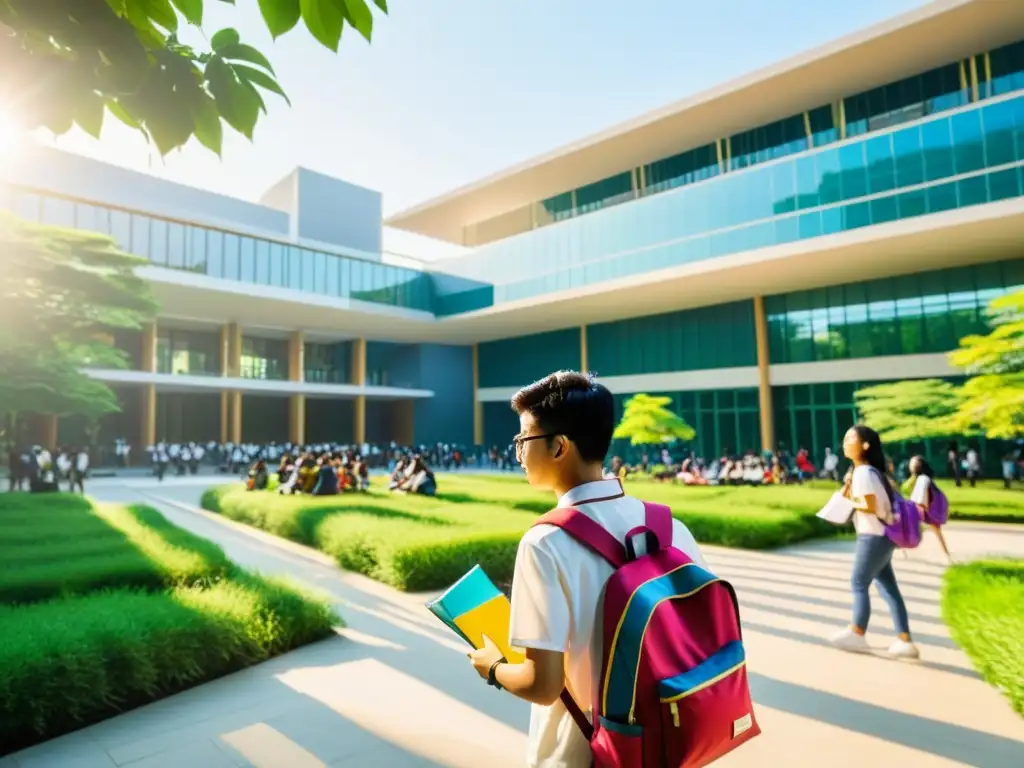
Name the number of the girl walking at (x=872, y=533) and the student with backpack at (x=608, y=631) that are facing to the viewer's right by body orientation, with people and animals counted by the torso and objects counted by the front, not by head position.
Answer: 0

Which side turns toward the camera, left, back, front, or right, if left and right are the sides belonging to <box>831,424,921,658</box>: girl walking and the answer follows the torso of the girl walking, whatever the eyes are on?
left

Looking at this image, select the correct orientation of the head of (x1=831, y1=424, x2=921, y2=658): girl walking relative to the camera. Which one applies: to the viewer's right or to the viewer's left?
to the viewer's left

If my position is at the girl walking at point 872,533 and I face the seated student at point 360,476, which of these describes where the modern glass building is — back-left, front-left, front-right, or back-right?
front-right

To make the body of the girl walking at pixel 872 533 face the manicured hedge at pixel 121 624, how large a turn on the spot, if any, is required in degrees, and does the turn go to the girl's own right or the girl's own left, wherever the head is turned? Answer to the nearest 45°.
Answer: approximately 45° to the girl's own left

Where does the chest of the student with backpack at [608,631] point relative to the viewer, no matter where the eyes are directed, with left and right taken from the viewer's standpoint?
facing away from the viewer and to the left of the viewer

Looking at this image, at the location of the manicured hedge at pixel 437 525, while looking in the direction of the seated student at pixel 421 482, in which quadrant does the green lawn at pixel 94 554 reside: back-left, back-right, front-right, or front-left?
back-left

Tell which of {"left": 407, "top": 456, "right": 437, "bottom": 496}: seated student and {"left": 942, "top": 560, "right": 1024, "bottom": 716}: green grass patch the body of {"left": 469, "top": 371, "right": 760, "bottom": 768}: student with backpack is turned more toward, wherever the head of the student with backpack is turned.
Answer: the seated student

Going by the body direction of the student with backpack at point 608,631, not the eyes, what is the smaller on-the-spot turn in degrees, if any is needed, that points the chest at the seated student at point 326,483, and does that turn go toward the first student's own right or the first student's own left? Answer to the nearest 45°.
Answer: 0° — they already face them

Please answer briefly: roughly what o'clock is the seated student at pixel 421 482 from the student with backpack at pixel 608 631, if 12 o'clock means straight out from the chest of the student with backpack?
The seated student is roughly at 1 o'clock from the student with backpack.

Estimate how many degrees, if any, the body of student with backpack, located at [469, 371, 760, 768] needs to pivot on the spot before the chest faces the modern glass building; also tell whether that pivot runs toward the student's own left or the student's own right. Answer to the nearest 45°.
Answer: approximately 45° to the student's own right

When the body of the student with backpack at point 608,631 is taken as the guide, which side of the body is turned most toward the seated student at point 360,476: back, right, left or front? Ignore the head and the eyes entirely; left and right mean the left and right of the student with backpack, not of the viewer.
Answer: front

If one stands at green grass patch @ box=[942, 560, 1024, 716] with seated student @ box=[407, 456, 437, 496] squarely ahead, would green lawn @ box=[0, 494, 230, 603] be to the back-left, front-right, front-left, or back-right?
front-left
